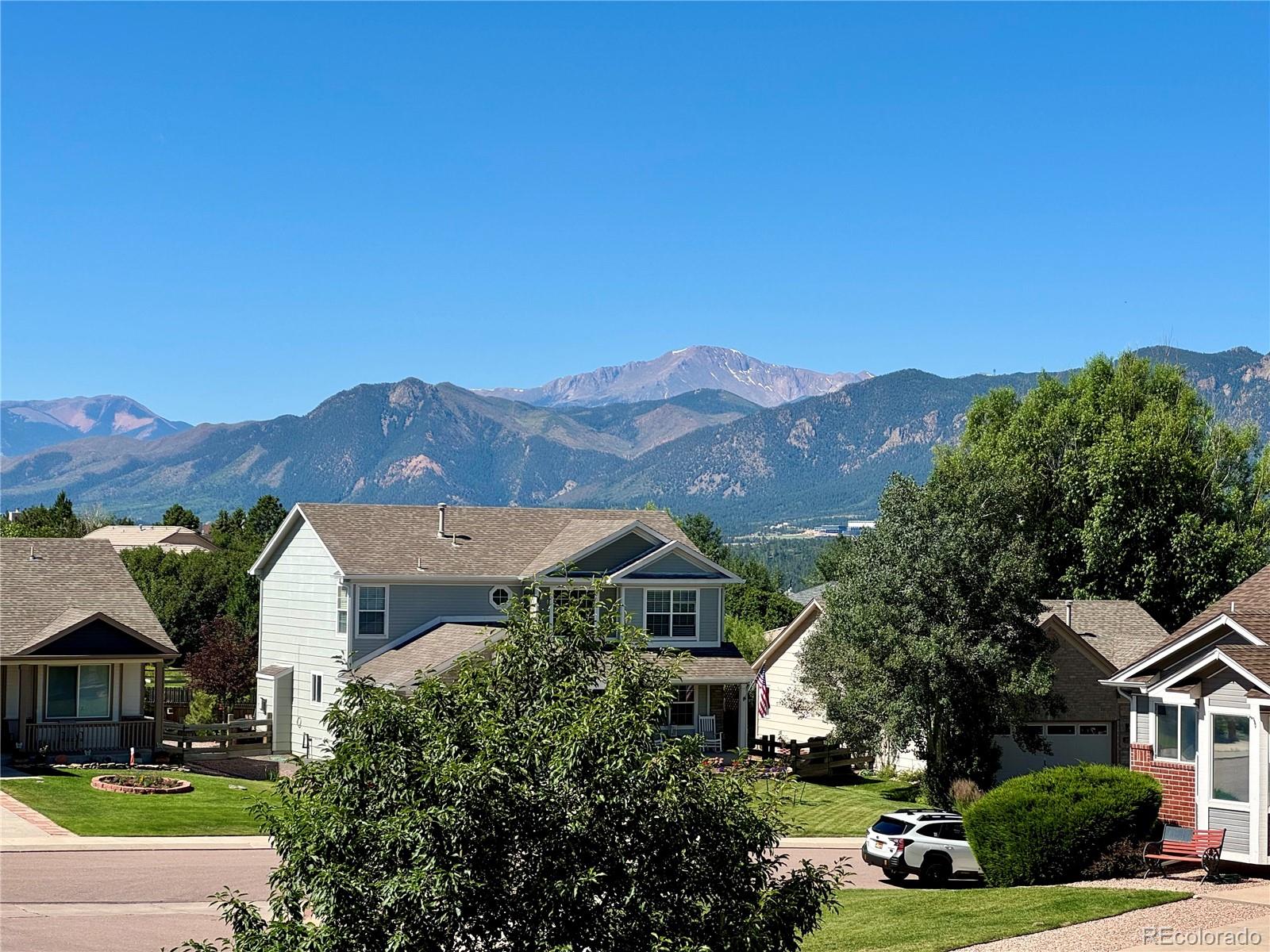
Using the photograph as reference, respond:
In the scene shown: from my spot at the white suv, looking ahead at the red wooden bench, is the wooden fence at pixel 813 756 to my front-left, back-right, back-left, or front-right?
back-left

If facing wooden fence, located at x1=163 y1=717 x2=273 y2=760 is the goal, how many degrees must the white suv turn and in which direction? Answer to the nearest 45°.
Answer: approximately 90° to its left

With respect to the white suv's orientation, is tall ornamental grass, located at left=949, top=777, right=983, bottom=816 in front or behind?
in front

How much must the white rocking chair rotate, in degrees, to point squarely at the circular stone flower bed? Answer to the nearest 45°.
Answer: approximately 90° to its right

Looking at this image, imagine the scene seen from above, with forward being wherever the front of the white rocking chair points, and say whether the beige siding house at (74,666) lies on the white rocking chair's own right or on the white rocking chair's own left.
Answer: on the white rocking chair's own right

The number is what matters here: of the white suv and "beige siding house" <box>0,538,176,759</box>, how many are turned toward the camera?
1

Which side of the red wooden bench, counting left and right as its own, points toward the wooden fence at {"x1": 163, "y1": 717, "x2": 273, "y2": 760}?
right

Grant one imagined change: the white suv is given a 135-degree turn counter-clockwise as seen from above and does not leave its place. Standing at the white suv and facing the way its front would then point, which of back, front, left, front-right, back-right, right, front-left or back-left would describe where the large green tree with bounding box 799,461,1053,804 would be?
right

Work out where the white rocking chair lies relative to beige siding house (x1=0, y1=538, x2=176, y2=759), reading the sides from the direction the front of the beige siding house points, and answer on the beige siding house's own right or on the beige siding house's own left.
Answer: on the beige siding house's own left

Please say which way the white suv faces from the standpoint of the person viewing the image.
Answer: facing away from the viewer and to the right of the viewer

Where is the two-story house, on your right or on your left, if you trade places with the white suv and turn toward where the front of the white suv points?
on your left

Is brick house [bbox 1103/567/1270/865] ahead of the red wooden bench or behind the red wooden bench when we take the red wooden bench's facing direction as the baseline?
behind

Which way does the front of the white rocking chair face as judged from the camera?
facing the viewer and to the right of the viewer

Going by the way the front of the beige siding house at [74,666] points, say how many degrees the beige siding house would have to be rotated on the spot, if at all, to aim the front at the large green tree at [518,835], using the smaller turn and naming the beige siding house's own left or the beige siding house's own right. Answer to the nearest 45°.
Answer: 0° — it already faces it
